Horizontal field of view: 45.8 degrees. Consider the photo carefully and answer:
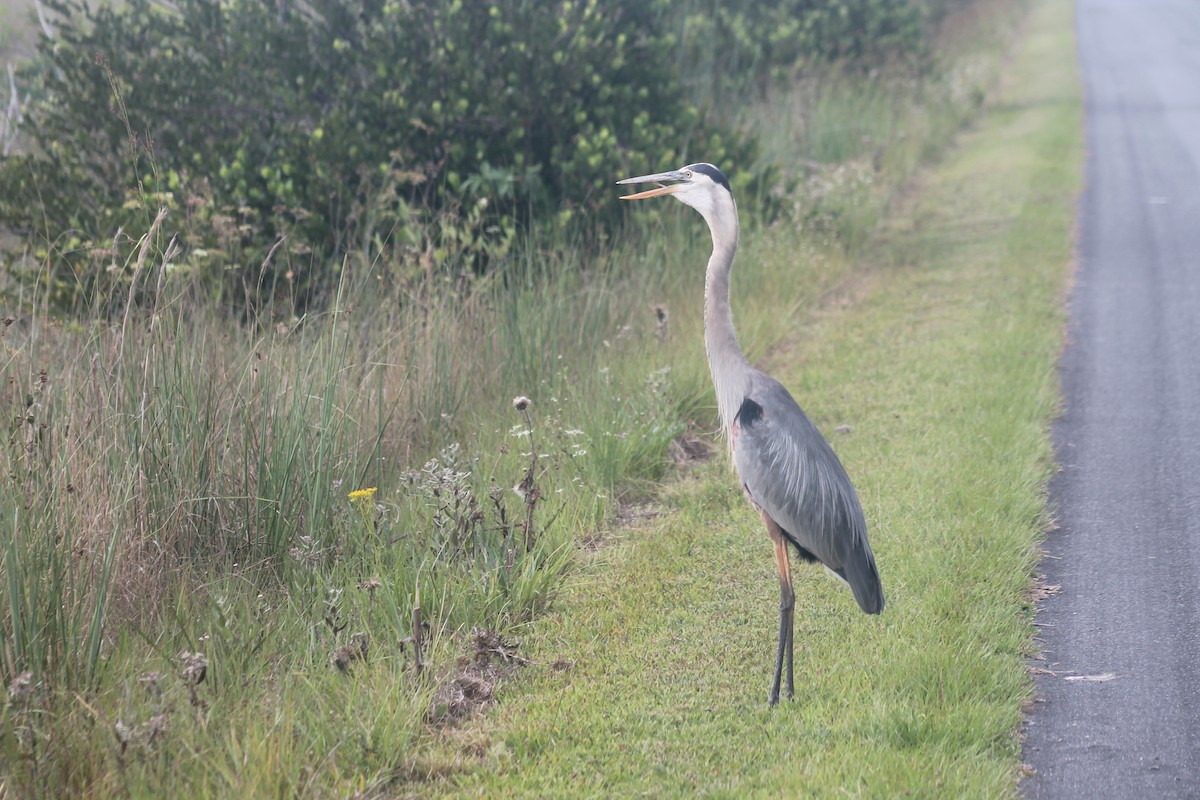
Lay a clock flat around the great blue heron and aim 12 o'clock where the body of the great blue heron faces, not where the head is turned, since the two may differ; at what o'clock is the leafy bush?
The leafy bush is roughly at 2 o'clock from the great blue heron.

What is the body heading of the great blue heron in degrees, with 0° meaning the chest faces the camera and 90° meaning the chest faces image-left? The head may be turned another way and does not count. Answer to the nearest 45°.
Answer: approximately 90°
